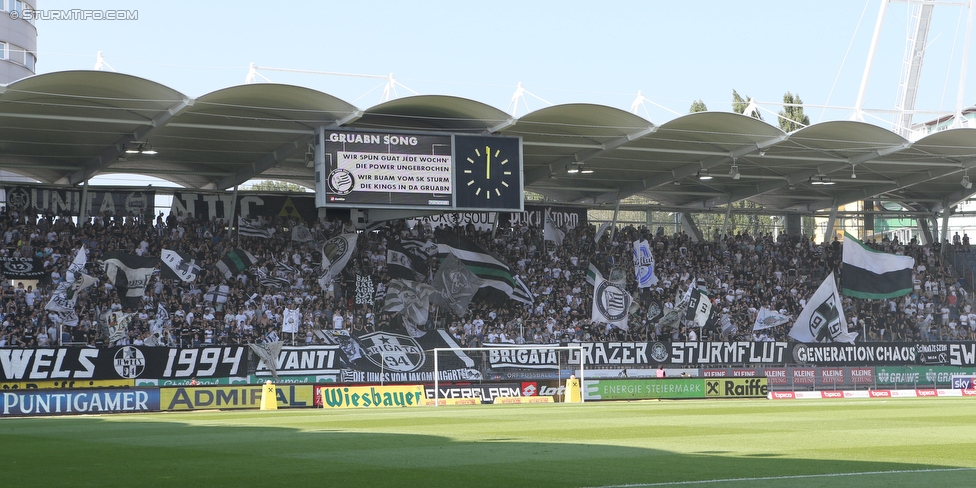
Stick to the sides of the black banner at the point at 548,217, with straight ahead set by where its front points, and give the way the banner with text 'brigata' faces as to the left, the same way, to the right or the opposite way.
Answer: the same way

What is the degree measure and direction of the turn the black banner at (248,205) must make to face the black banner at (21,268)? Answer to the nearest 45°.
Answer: approximately 45° to its right

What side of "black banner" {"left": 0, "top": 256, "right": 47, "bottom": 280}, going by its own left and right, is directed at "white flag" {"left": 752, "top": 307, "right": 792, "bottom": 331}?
left

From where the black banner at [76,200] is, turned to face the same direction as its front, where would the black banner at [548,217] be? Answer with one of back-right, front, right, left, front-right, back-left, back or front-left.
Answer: left

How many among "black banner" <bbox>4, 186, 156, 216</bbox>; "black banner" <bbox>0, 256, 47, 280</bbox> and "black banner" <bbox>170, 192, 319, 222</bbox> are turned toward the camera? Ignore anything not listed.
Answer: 3

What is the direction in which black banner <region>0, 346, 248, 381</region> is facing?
toward the camera

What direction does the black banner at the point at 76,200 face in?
toward the camera

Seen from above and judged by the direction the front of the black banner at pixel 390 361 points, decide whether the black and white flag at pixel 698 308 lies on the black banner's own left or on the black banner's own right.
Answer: on the black banner's own left

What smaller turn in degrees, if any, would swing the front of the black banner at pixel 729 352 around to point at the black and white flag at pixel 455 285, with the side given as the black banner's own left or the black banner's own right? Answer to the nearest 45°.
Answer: approximately 90° to the black banner's own right

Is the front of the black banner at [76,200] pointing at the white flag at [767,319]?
no

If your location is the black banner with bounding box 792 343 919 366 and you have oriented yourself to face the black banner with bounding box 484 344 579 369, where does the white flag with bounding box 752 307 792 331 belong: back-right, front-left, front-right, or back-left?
front-right

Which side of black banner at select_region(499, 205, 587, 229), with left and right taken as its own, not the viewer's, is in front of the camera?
front

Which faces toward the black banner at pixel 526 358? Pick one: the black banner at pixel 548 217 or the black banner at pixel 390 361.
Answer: the black banner at pixel 548 217

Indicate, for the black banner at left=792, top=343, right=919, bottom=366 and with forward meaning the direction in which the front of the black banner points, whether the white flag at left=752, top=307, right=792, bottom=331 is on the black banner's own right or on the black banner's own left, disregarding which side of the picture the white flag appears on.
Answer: on the black banner's own right

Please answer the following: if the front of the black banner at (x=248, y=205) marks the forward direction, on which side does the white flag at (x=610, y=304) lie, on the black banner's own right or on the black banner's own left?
on the black banner's own left

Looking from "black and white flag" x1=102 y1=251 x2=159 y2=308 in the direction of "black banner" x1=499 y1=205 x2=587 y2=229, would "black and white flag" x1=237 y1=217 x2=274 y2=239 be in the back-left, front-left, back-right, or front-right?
front-left

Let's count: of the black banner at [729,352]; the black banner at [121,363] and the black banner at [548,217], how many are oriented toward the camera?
3

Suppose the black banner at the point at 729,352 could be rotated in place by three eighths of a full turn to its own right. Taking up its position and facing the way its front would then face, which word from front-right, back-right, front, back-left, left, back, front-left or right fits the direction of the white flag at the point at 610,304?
front-left

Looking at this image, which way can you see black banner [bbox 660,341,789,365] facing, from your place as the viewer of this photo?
facing the viewer

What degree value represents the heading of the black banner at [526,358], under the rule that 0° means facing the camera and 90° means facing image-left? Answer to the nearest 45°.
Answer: approximately 0°

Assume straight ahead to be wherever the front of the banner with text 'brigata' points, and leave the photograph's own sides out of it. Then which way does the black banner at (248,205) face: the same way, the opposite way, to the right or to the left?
the same way
